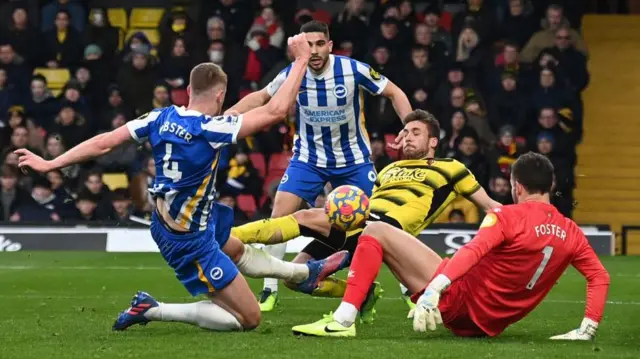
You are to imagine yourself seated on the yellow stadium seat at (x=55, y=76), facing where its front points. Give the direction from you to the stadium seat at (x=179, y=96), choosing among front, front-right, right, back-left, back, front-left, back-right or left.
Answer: front-left

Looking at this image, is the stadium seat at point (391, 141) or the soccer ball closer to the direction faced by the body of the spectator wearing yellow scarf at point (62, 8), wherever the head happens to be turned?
the soccer ball

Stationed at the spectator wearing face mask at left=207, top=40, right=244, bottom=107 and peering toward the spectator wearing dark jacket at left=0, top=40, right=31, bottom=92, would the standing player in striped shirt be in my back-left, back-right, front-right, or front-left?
back-left

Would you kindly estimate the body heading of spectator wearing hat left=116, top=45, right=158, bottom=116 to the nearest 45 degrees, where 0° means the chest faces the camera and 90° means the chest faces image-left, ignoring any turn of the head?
approximately 0°
